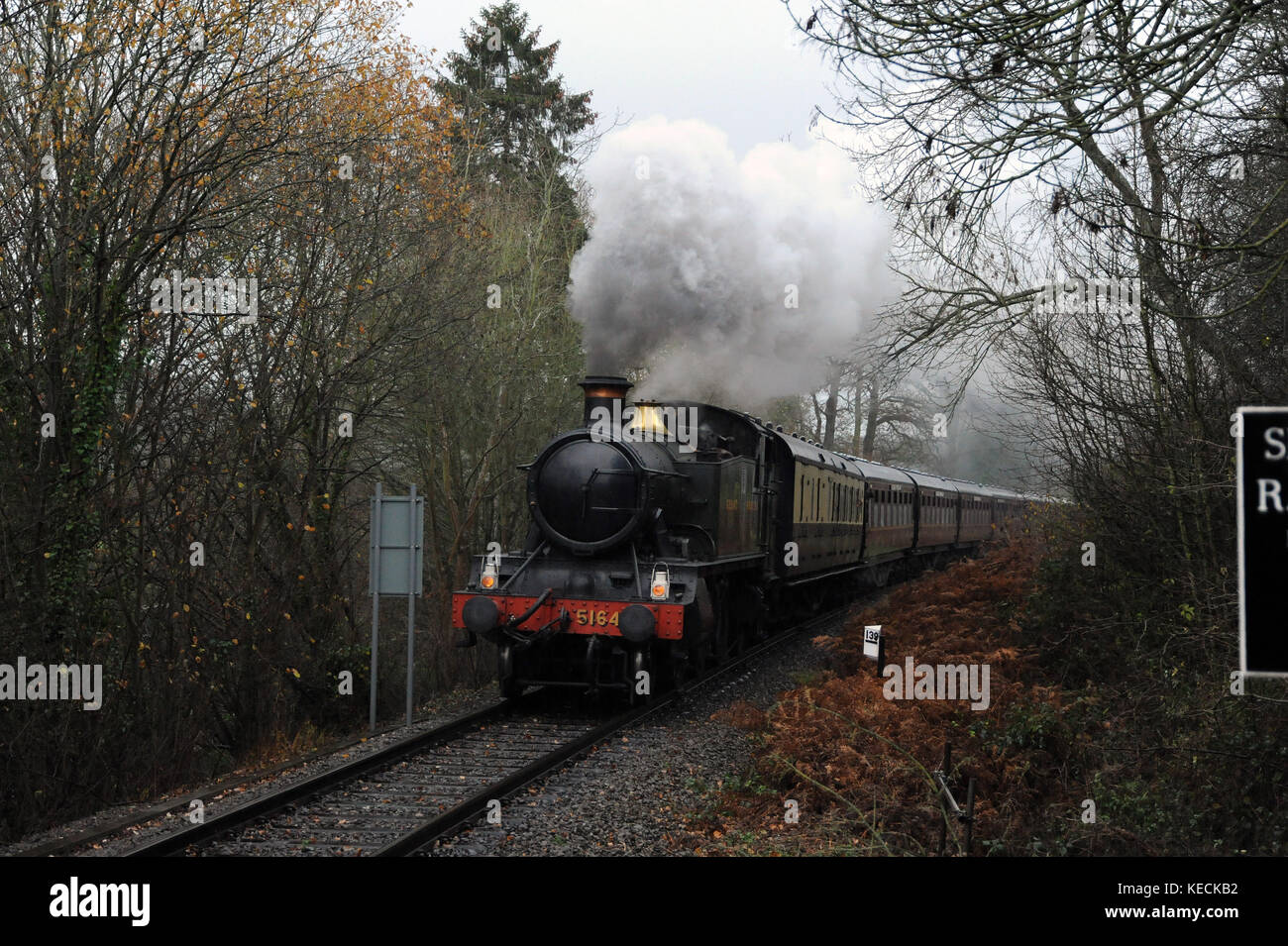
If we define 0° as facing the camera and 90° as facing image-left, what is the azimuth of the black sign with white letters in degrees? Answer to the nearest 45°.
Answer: approximately 0°

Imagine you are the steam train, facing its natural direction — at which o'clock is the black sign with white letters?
The black sign with white letters is roughly at 10 o'clock from the steam train.

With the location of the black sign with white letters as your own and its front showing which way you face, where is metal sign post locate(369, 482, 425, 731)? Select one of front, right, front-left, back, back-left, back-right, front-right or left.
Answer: back-right
